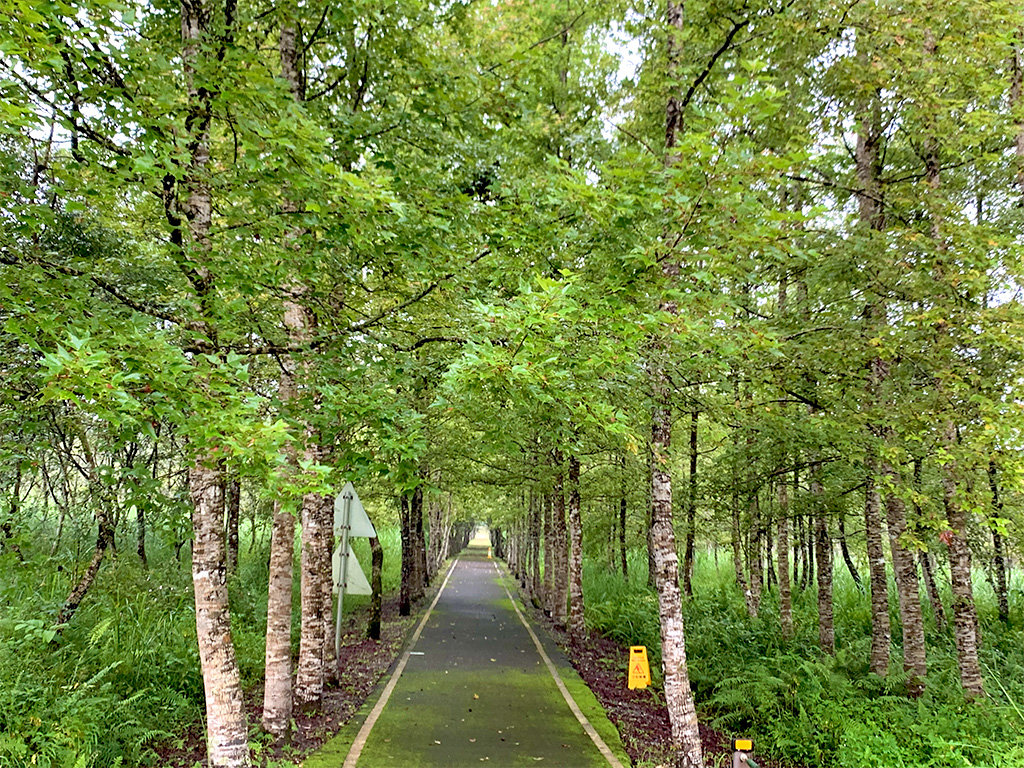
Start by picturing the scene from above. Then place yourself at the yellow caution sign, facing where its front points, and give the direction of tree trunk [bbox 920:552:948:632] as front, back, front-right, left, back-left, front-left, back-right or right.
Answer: back-left

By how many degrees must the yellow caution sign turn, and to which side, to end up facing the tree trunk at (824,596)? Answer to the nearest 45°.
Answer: approximately 135° to its left

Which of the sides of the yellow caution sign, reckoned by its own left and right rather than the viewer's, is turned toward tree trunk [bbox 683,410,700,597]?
back

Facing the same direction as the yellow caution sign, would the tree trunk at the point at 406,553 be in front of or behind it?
behind

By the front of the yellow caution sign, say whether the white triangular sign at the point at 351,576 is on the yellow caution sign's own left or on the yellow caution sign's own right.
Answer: on the yellow caution sign's own right

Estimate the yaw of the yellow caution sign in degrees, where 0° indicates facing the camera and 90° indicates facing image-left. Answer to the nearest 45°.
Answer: approximately 0°

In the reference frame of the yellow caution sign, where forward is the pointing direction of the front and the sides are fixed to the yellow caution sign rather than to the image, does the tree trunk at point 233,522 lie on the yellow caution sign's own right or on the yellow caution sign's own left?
on the yellow caution sign's own right

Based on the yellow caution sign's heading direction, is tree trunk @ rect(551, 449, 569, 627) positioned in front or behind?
behind

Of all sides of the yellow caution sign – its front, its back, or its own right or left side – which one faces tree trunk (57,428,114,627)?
right

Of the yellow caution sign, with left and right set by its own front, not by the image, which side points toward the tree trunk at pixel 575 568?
back
